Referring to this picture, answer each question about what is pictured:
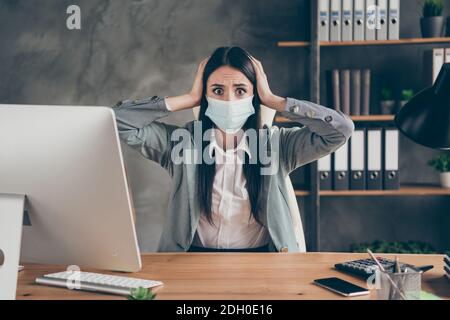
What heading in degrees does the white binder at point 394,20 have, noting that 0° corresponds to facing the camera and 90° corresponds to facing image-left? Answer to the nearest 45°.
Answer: approximately 0°

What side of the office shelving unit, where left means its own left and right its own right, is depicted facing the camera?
front

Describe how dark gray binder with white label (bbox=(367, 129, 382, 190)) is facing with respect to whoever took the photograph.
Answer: facing the viewer

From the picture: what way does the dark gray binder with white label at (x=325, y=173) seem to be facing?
toward the camera

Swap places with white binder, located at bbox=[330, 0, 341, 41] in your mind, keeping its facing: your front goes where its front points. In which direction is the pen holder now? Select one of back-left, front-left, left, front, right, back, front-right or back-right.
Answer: front

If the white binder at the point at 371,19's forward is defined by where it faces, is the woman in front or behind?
in front

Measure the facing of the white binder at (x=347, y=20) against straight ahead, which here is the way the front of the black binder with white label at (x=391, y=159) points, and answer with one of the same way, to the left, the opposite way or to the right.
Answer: the same way

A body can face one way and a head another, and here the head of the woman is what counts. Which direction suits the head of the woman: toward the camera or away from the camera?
toward the camera

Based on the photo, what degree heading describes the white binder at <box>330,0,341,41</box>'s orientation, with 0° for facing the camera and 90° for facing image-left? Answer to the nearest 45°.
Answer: approximately 0°

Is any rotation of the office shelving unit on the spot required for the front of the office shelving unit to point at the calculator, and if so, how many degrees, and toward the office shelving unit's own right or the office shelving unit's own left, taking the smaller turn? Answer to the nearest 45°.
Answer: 0° — it already faces it

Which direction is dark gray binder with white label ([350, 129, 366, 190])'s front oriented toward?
toward the camera

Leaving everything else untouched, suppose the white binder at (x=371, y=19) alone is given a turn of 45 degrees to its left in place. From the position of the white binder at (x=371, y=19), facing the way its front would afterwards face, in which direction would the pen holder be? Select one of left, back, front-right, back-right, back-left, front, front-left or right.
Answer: front-right

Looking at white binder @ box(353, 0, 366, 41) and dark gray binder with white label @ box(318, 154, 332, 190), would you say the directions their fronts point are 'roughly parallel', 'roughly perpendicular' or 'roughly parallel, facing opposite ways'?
roughly parallel

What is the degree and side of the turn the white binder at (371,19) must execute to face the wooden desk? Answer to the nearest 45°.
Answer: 0° — it already faces it

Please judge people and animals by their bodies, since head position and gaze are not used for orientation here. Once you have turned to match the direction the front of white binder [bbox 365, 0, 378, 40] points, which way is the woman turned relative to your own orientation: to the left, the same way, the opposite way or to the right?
the same way

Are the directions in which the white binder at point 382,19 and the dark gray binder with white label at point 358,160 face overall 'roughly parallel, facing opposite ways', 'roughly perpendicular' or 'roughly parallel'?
roughly parallel

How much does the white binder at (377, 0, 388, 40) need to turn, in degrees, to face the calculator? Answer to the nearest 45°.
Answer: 0° — it already faces it
